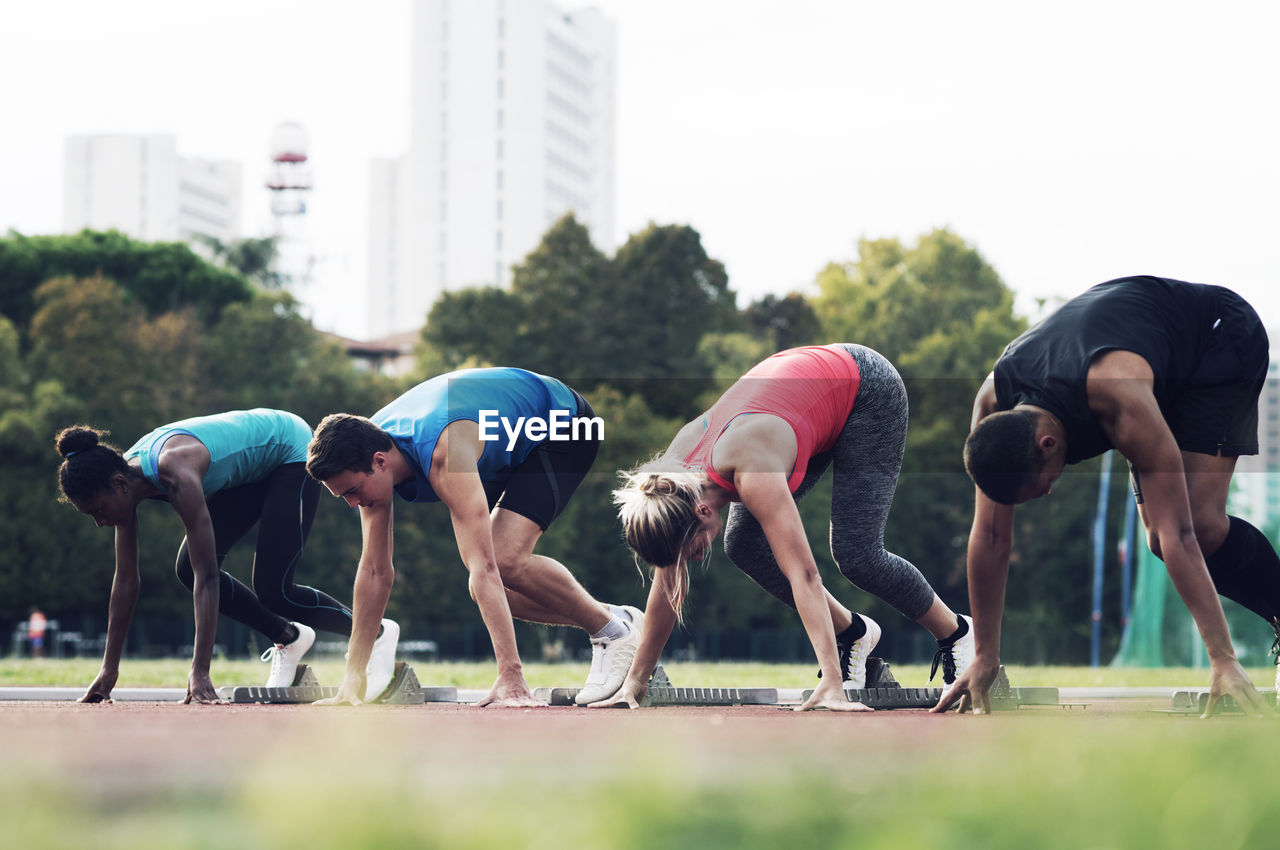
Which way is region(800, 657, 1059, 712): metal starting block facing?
to the viewer's left

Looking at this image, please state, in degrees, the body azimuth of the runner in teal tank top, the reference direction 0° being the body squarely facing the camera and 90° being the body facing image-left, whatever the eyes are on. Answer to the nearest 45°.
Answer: approximately 45°

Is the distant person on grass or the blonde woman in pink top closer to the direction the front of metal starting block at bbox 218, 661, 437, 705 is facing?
the distant person on grass

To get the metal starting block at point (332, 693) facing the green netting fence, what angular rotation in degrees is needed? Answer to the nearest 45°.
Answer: approximately 135° to its right

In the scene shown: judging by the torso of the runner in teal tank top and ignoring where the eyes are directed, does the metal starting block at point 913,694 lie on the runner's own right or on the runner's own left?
on the runner's own left

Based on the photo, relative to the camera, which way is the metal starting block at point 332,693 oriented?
to the viewer's left

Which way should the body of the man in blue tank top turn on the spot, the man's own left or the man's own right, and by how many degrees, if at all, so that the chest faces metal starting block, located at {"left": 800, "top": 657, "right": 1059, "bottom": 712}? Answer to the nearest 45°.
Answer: approximately 135° to the man's own left

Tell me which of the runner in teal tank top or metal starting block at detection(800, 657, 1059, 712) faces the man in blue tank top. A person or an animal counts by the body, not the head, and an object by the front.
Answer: the metal starting block

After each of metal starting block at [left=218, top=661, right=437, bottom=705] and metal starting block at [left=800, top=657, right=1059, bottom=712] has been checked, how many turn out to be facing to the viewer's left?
2

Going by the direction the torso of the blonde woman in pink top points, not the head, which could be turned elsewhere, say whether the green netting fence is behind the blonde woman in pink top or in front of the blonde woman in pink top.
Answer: behind

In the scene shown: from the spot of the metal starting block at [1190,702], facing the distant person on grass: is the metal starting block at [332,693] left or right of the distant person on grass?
left
